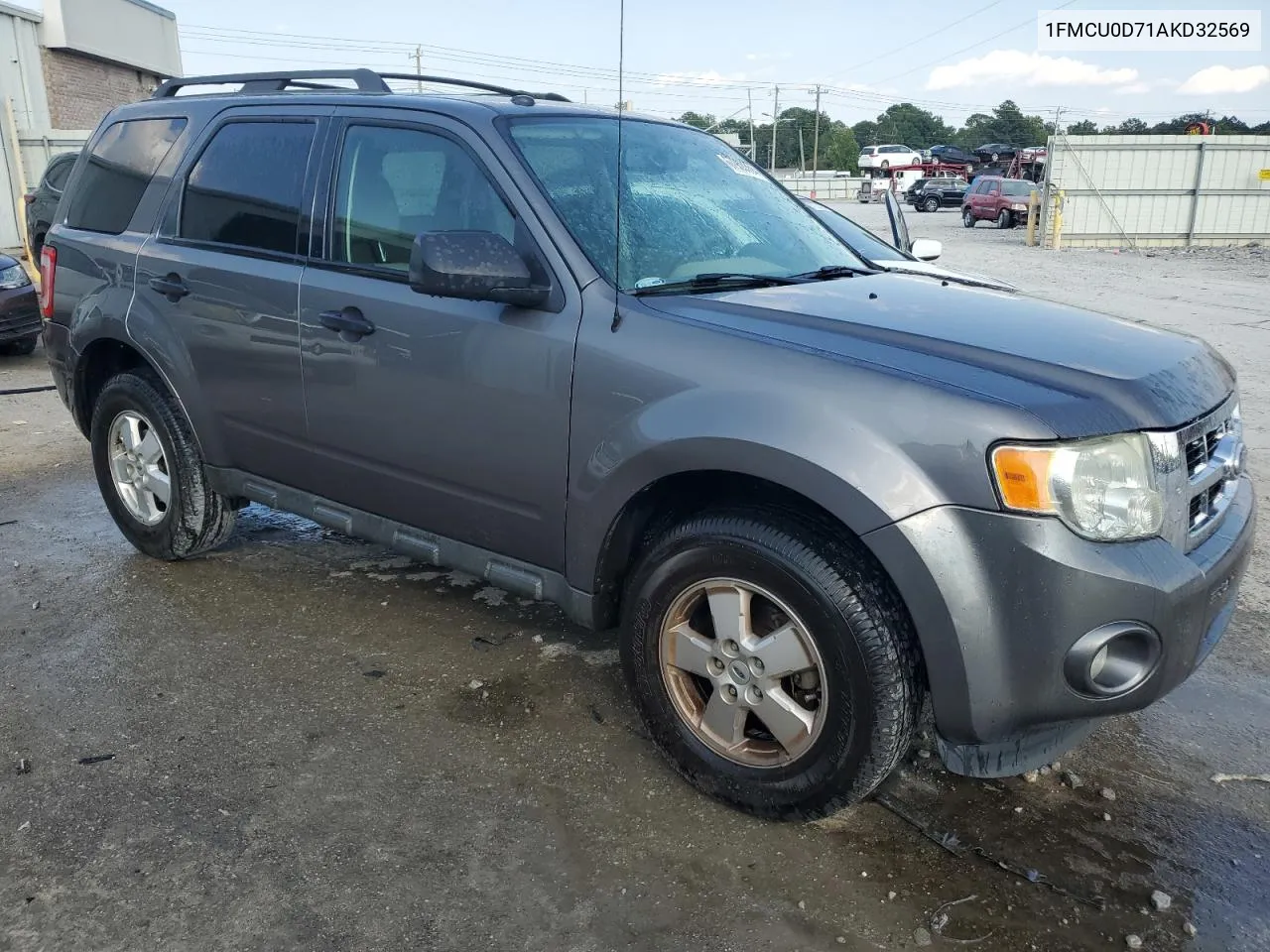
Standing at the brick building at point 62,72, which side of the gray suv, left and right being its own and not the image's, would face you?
back

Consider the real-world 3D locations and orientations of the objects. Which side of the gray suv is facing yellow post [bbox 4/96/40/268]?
back

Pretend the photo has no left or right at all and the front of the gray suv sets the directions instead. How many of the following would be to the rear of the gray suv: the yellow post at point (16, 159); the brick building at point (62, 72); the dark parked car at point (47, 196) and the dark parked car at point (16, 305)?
4

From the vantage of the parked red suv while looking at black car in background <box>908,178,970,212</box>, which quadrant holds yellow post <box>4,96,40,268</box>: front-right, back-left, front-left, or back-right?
back-left

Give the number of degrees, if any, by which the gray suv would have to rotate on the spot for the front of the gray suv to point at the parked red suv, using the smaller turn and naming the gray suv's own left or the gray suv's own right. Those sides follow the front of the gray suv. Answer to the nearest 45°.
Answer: approximately 135° to the gray suv's own left

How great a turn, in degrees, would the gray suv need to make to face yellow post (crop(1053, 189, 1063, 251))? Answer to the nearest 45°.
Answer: approximately 90° to its left

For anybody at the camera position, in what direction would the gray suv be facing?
facing the viewer and to the right of the viewer

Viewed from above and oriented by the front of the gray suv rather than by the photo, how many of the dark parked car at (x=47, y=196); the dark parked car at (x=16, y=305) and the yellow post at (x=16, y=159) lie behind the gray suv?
3

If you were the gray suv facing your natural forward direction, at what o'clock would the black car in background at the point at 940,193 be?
The black car in background is roughly at 8 o'clock from the gray suv.

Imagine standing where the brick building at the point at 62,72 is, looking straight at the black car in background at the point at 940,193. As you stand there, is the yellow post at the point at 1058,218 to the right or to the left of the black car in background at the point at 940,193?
right

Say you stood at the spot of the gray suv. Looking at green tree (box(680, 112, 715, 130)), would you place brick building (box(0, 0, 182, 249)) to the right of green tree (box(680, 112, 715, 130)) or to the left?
left

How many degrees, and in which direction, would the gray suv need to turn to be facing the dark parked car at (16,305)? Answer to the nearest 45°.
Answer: approximately 180°

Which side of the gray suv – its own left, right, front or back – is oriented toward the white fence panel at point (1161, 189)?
left

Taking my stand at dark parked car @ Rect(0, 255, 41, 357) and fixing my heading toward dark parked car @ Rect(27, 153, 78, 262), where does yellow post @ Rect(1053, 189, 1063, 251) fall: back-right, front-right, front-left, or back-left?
front-right

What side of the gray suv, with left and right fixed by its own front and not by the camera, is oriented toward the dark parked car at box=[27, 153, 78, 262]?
back
